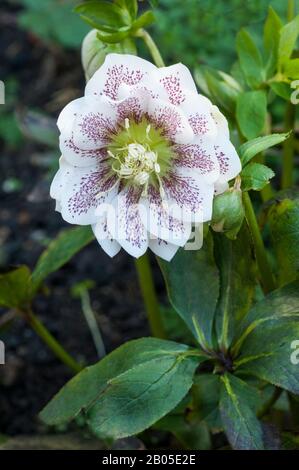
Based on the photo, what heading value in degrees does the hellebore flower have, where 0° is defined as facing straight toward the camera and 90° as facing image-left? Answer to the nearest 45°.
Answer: approximately 0°
